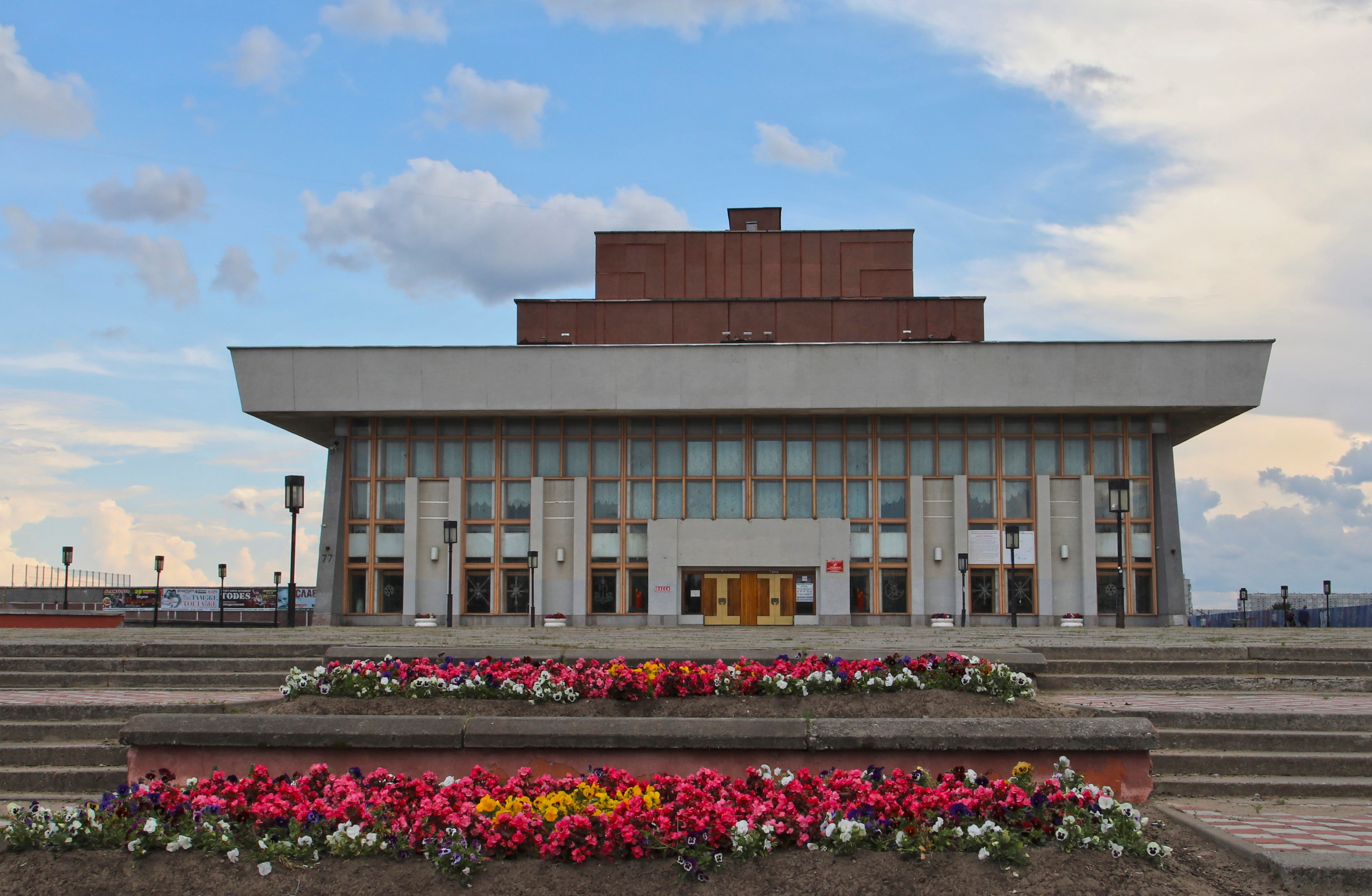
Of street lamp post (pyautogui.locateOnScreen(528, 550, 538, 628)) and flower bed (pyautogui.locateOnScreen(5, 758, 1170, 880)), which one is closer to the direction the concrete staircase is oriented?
the flower bed

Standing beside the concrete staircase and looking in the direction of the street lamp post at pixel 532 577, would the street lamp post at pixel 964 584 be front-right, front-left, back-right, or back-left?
front-right

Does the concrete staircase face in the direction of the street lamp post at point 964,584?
no

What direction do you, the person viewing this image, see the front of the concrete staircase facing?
facing the viewer

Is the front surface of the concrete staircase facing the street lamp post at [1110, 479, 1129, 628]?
no

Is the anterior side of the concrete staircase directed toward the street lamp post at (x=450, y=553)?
no

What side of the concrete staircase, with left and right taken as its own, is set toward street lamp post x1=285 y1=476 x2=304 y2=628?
back

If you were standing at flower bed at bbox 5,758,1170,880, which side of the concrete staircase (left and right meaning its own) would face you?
front
